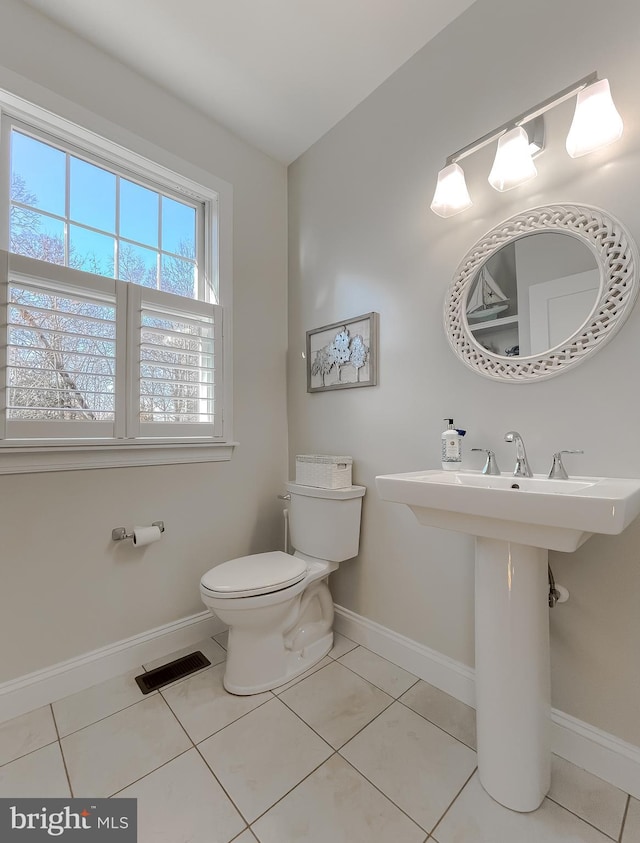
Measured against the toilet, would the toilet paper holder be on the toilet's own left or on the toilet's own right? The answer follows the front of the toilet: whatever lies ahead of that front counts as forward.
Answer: on the toilet's own right

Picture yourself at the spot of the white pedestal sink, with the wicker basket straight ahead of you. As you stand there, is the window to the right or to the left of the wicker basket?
left

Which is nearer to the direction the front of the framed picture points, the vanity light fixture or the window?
the window

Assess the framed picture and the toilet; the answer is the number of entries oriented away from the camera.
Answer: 0

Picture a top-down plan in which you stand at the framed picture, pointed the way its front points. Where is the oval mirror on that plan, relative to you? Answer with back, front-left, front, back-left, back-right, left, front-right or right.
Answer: left

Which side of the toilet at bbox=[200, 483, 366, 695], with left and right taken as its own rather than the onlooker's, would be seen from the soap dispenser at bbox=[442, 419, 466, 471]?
left

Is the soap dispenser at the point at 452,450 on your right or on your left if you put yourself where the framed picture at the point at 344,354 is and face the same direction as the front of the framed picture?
on your left

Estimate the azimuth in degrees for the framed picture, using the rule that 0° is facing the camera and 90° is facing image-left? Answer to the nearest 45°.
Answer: approximately 45°

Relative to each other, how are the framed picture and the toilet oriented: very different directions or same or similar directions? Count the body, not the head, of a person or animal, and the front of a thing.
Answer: same or similar directions

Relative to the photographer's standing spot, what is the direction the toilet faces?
facing the viewer and to the left of the viewer

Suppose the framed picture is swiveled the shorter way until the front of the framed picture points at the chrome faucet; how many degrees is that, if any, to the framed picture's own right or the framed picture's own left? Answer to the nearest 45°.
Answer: approximately 90° to the framed picture's own left

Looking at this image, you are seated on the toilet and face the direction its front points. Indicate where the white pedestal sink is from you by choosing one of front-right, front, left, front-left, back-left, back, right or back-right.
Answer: left
